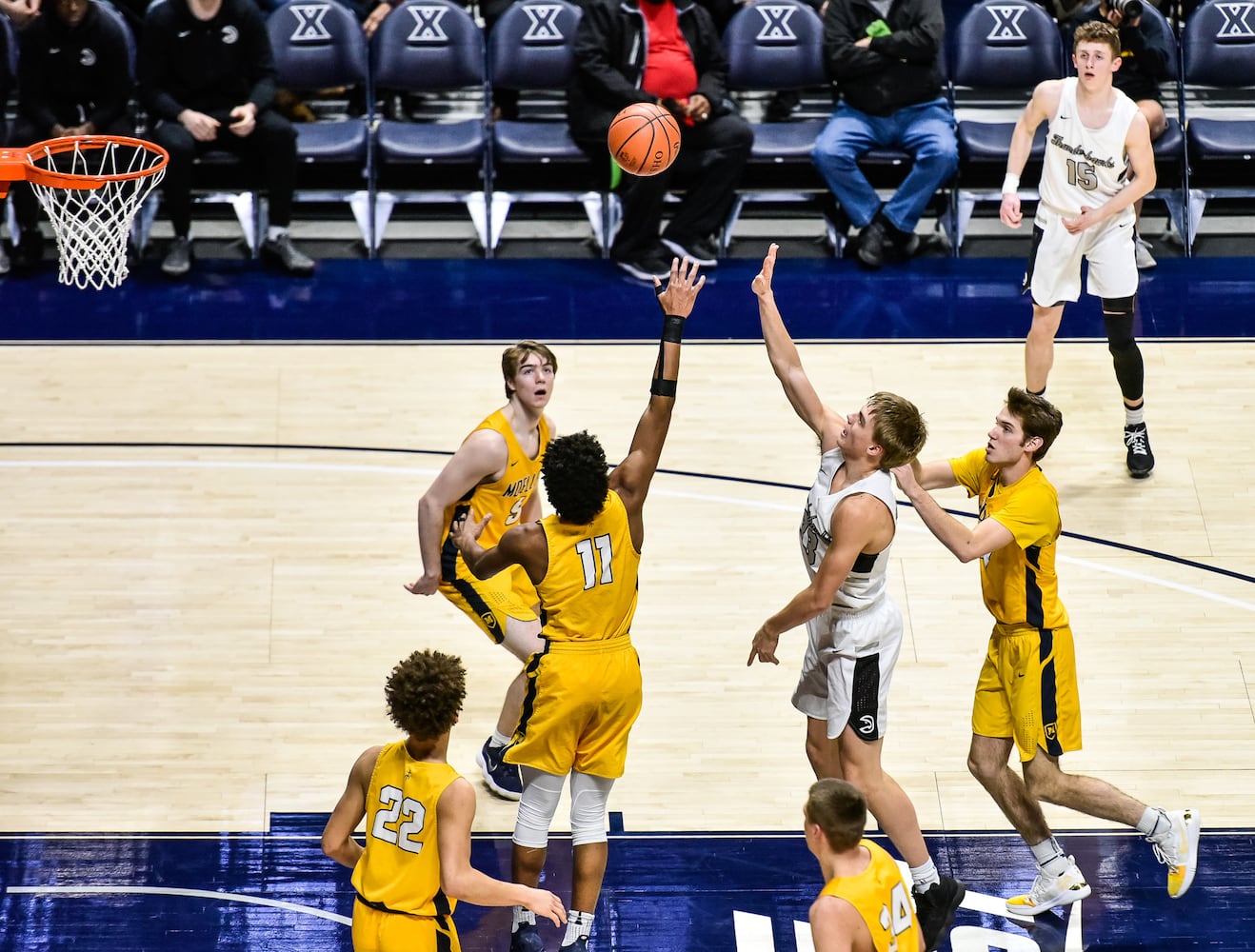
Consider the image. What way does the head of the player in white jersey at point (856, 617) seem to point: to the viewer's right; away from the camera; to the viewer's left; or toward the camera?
to the viewer's left

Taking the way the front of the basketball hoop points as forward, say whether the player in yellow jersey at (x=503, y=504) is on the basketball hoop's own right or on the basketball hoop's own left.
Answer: on the basketball hoop's own right

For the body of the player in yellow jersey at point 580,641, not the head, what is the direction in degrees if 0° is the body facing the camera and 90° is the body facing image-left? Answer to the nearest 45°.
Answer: approximately 180°

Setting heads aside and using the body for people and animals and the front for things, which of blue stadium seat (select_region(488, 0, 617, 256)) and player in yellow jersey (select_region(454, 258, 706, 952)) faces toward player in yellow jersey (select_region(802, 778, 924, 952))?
the blue stadium seat

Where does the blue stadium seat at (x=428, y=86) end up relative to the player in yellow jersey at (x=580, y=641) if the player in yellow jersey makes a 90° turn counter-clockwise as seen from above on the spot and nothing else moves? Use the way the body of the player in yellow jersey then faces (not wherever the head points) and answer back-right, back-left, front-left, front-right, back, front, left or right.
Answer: right

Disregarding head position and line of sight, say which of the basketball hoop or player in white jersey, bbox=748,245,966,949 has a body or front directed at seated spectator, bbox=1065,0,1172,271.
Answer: the basketball hoop

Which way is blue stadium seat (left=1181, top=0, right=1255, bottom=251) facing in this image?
toward the camera

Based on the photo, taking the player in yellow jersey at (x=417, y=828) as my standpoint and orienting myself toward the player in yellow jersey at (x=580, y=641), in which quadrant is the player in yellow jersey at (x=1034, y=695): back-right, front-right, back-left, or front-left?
front-right

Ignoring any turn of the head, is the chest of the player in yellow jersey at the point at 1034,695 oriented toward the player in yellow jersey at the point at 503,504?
yes

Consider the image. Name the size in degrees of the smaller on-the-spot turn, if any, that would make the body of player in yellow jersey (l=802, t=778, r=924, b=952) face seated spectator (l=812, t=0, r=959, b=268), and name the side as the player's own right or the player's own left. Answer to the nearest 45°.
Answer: approximately 45° to the player's own right

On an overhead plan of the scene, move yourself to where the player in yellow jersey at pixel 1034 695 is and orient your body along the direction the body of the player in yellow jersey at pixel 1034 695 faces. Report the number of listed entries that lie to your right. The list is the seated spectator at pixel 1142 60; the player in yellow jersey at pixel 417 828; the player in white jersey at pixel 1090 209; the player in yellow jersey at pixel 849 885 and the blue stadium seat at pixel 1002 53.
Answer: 3

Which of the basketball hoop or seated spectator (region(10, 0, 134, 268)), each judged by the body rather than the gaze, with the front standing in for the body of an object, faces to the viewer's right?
the basketball hoop

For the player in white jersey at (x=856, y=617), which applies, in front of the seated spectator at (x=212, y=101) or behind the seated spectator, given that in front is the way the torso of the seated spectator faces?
in front

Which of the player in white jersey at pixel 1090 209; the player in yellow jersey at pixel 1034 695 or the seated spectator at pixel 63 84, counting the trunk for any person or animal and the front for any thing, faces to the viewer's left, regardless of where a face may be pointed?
the player in yellow jersey

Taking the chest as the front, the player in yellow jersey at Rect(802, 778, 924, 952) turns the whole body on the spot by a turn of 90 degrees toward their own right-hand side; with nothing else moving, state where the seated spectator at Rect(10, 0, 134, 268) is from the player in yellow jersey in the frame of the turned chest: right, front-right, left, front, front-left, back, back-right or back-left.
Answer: left

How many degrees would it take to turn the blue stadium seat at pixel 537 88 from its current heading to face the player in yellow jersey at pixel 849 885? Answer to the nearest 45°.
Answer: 0° — it already faces them

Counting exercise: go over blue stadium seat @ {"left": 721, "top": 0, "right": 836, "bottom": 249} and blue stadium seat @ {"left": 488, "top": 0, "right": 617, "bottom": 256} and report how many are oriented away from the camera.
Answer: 0

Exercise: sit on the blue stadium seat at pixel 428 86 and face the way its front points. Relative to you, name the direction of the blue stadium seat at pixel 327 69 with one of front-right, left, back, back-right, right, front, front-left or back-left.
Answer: right

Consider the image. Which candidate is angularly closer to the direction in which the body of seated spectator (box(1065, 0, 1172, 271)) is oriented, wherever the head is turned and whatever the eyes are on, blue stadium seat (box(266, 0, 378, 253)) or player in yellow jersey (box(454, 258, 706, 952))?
the player in yellow jersey

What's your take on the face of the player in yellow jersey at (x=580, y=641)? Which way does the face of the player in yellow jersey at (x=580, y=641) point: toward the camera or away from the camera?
away from the camera

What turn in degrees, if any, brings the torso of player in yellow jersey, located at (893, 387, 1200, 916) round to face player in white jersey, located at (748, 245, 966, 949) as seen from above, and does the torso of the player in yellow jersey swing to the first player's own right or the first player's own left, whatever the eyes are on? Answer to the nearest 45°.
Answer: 0° — they already face them
